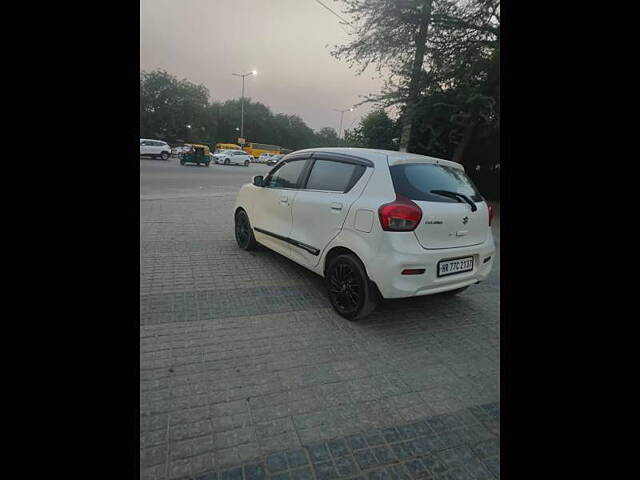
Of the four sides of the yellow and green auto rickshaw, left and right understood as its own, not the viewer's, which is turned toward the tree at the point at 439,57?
left

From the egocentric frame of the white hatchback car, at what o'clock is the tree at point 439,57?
The tree is roughly at 2 o'clock from the white hatchback car.

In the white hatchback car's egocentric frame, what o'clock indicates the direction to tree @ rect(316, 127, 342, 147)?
The tree is roughly at 1 o'clock from the white hatchback car.

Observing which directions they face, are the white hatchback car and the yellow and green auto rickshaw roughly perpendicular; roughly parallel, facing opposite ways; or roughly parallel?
roughly perpendicular

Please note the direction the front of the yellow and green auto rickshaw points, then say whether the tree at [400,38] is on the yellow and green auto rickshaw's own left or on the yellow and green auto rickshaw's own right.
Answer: on the yellow and green auto rickshaw's own left

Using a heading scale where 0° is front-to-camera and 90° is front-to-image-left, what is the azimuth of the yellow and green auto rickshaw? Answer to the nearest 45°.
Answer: approximately 90°

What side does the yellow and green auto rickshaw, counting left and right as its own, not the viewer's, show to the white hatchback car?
left

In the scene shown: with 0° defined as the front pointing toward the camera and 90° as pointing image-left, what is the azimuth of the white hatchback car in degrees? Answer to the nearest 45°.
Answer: approximately 135°
